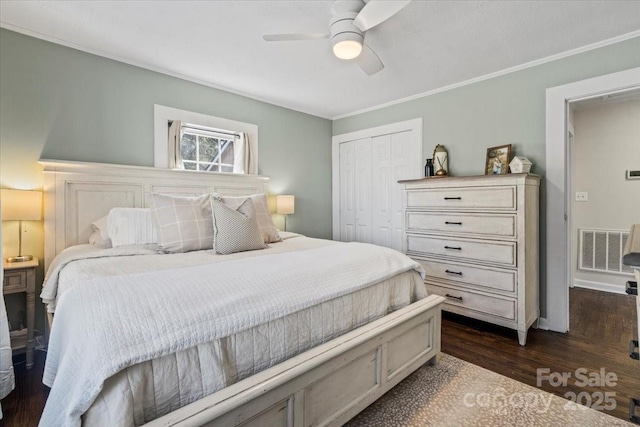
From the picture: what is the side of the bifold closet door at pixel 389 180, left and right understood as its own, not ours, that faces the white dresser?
left

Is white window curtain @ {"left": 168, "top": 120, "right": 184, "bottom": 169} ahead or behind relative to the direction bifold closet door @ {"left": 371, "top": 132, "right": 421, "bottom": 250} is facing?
ahead

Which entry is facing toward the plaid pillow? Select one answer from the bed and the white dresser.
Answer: the white dresser

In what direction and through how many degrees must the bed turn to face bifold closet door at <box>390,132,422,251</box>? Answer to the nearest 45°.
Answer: approximately 90° to its left

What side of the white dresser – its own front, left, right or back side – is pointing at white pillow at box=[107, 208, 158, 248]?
front

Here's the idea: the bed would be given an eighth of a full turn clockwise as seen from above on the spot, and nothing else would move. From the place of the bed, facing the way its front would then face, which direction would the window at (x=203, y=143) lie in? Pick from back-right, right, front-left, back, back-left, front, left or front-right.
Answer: back

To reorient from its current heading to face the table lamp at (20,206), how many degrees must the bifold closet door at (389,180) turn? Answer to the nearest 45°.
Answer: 0° — it already faces it

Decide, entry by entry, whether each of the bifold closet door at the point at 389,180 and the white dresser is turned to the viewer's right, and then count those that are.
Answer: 0

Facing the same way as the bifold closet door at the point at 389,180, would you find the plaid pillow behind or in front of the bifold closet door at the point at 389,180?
in front

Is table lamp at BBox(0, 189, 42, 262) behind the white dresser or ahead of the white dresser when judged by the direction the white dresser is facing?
ahead

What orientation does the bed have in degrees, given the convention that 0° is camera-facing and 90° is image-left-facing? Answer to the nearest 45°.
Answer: approximately 315°
